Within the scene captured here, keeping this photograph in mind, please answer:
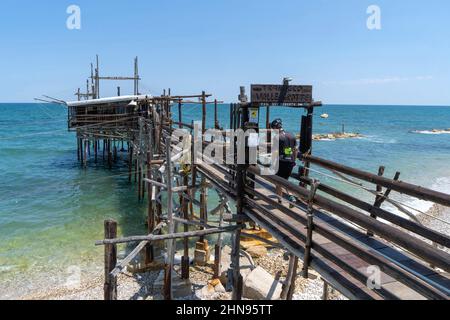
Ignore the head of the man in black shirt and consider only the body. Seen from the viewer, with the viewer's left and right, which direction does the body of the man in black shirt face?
facing away from the viewer and to the left of the viewer
